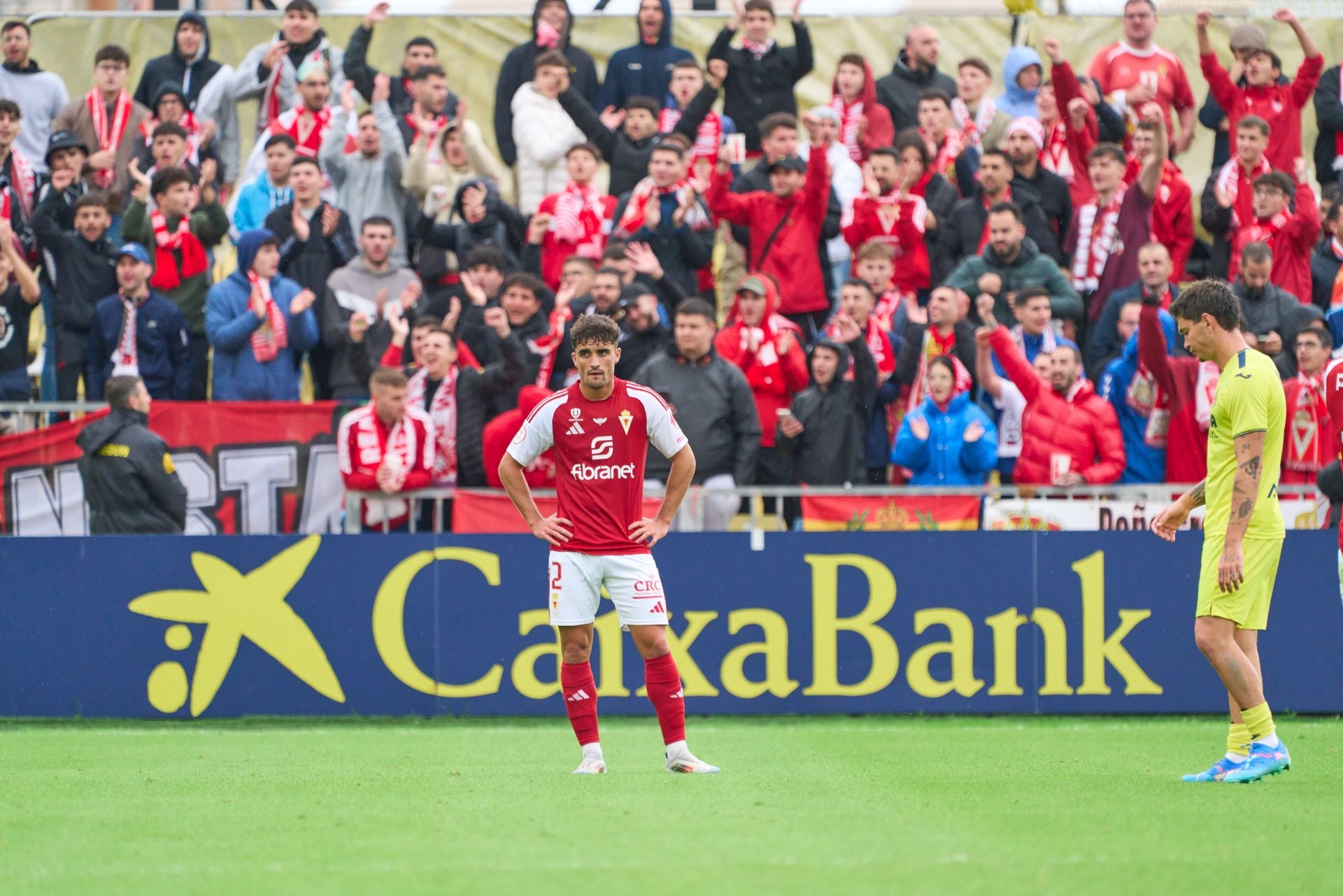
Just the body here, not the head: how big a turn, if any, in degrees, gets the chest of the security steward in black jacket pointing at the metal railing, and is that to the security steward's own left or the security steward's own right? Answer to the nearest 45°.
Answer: approximately 45° to the security steward's own right

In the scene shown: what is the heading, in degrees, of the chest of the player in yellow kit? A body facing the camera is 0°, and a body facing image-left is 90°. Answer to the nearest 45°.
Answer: approximately 90°

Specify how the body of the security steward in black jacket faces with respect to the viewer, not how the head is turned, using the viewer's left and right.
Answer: facing away from the viewer and to the right of the viewer

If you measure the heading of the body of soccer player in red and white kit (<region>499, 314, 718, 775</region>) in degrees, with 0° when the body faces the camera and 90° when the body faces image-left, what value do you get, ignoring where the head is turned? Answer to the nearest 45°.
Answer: approximately 0°

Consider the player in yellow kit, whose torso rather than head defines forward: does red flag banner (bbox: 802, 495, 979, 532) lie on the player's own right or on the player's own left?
on the player's own right

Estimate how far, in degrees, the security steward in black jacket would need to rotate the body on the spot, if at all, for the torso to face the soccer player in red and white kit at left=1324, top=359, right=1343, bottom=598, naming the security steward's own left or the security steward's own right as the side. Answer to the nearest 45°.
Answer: approximately 90° to the security steward's own right

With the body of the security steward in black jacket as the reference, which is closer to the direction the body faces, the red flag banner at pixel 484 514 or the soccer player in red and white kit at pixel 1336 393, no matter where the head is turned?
the red flag banner

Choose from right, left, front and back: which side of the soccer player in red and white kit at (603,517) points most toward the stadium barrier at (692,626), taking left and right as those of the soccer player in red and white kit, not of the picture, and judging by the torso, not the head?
back

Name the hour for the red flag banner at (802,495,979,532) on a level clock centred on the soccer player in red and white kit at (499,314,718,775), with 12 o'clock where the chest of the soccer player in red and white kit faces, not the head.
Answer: The red flag banner is roughly at 7 o'clock from the soccer player in red and white kit.

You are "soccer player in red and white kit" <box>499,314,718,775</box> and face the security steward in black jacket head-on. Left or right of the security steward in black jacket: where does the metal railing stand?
right
